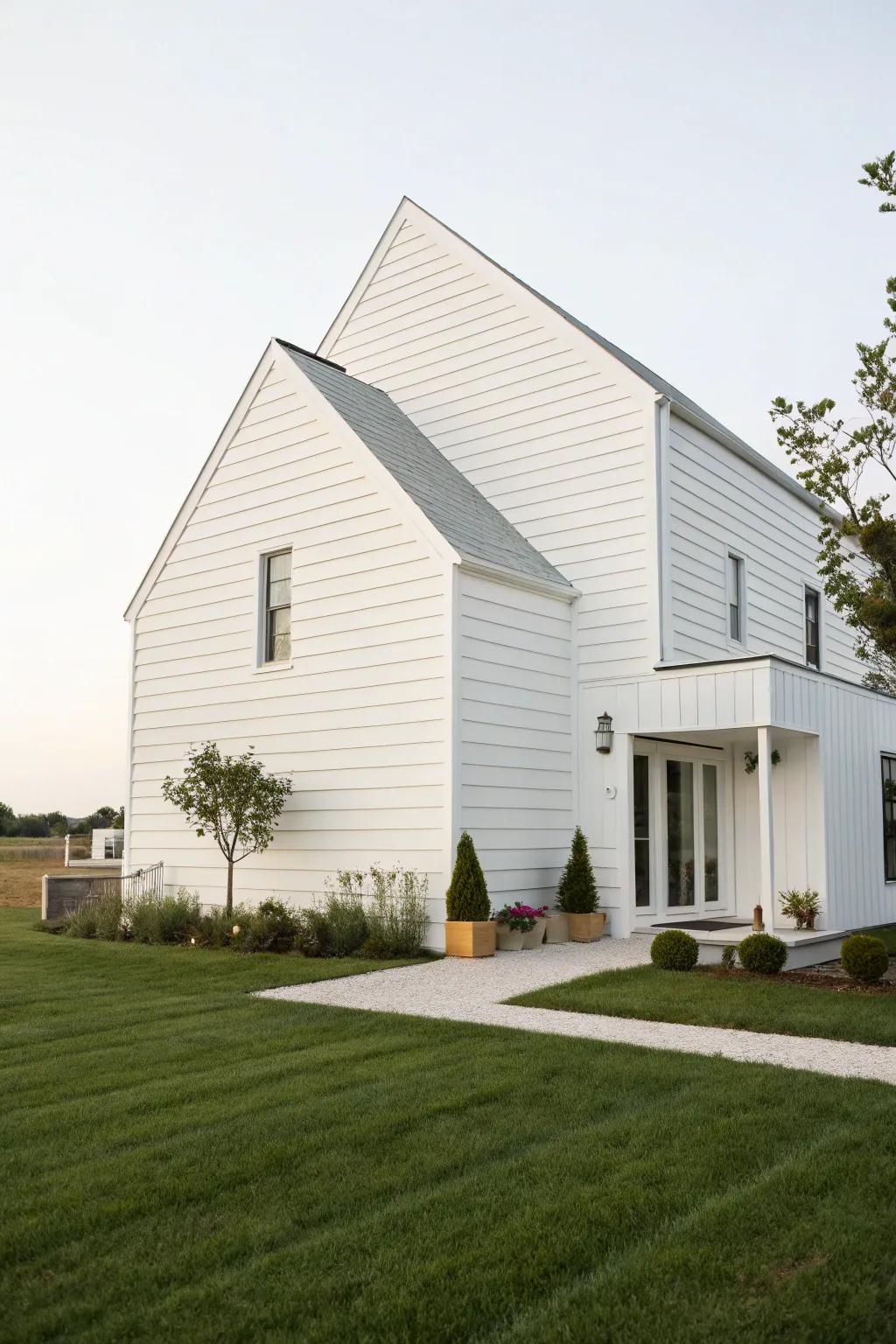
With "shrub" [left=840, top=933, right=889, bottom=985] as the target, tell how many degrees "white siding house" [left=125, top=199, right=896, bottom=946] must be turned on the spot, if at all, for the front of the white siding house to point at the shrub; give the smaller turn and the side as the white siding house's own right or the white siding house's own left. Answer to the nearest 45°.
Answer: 0° — it already faces it

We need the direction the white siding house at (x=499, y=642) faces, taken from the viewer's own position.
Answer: facing the viewer and to the right of the viewer

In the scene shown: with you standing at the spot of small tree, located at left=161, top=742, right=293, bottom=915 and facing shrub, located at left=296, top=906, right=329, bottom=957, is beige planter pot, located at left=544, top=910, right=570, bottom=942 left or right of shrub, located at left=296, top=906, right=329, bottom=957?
left

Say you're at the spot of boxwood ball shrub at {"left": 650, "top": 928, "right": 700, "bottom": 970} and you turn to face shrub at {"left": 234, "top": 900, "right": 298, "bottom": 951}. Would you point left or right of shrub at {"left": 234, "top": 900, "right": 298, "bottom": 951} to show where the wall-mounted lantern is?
right

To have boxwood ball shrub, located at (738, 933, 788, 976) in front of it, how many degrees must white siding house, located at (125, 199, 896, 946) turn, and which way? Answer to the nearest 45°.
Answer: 0° — it already faces it

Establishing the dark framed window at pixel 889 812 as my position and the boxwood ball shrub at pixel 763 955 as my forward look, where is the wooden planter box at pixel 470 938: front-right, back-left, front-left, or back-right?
front-right

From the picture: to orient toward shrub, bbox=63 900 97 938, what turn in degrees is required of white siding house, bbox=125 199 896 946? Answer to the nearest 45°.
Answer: approximately 135° to its right

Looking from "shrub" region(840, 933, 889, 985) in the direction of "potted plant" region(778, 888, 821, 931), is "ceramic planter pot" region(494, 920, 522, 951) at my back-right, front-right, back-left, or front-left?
front-left
